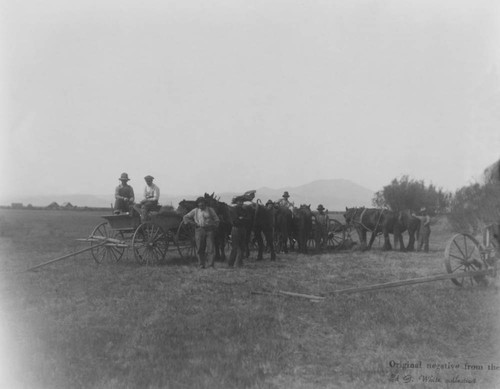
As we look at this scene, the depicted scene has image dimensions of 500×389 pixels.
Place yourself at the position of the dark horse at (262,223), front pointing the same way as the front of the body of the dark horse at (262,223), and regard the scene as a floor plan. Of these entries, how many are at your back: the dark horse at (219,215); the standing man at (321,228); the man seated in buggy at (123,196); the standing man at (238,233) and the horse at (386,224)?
2

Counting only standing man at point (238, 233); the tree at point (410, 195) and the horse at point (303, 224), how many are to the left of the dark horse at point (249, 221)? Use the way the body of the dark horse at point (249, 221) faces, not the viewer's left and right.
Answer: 1

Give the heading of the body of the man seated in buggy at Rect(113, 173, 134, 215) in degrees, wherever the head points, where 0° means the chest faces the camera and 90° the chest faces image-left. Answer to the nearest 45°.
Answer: approximately 0°

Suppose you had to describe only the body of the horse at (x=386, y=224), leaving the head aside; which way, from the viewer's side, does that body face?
to the viewer's left

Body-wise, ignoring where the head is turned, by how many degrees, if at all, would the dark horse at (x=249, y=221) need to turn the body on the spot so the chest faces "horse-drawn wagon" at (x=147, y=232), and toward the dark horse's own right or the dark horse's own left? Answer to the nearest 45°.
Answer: approximately 45° to the dark horse's own left

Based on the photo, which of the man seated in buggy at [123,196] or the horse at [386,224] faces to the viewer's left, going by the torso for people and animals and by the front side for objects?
the horse

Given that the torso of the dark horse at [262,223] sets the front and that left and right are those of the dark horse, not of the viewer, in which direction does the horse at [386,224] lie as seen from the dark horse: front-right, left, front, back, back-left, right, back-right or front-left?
back

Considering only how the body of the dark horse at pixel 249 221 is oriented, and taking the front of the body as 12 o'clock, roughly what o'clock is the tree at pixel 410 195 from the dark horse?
The tree is roughly at 4 o'clock from the dark horse.

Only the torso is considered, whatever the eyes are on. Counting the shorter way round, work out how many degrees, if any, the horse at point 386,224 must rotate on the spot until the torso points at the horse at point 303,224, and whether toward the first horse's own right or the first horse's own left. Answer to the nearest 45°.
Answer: approximately 45° to the first horse's own left

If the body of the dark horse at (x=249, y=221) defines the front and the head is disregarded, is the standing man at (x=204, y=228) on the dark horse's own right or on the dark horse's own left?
on the dark horse's own left

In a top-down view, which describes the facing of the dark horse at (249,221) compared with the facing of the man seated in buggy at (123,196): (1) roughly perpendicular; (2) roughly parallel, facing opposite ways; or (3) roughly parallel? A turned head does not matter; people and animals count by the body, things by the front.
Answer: roughly perpendicular

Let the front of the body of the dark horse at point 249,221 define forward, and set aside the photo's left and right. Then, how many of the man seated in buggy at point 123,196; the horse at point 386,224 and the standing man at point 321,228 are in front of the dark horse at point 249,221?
1

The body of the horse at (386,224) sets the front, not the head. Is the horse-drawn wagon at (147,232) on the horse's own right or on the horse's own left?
on the horse's own left

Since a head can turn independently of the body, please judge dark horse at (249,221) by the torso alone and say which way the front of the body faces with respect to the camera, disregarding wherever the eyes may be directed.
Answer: to the viewer's left
